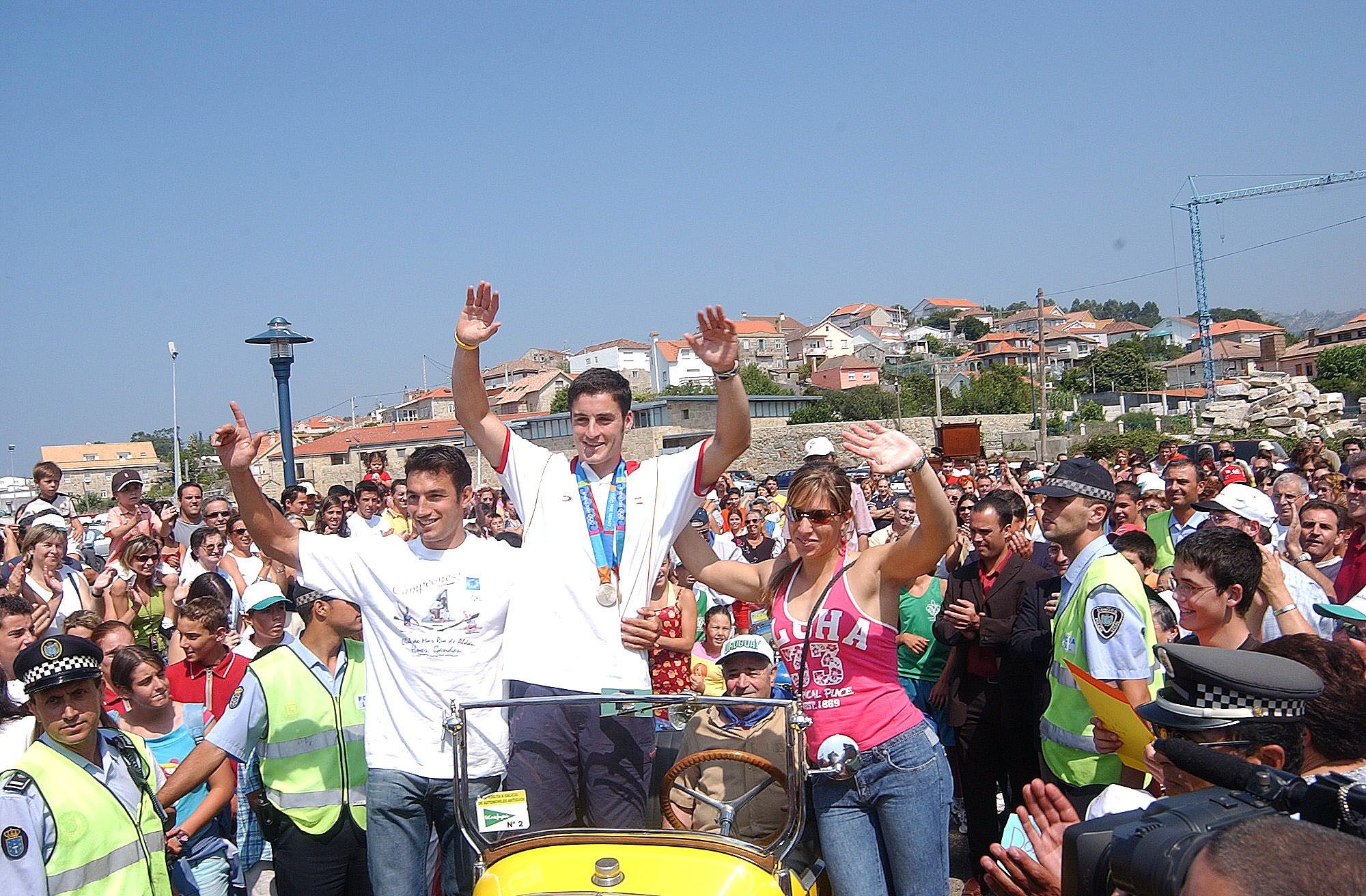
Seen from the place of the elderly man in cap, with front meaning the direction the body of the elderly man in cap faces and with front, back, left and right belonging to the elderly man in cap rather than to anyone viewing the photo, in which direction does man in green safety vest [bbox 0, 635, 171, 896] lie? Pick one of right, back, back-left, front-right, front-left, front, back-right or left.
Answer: right

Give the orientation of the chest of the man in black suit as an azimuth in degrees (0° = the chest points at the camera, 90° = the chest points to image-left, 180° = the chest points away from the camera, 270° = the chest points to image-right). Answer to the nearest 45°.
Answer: approximately 45°

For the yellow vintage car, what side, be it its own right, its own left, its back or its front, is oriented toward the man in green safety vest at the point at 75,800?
right

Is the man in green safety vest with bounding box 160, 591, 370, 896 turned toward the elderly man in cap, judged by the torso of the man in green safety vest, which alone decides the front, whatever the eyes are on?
yes

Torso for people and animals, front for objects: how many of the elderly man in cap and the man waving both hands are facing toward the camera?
2
